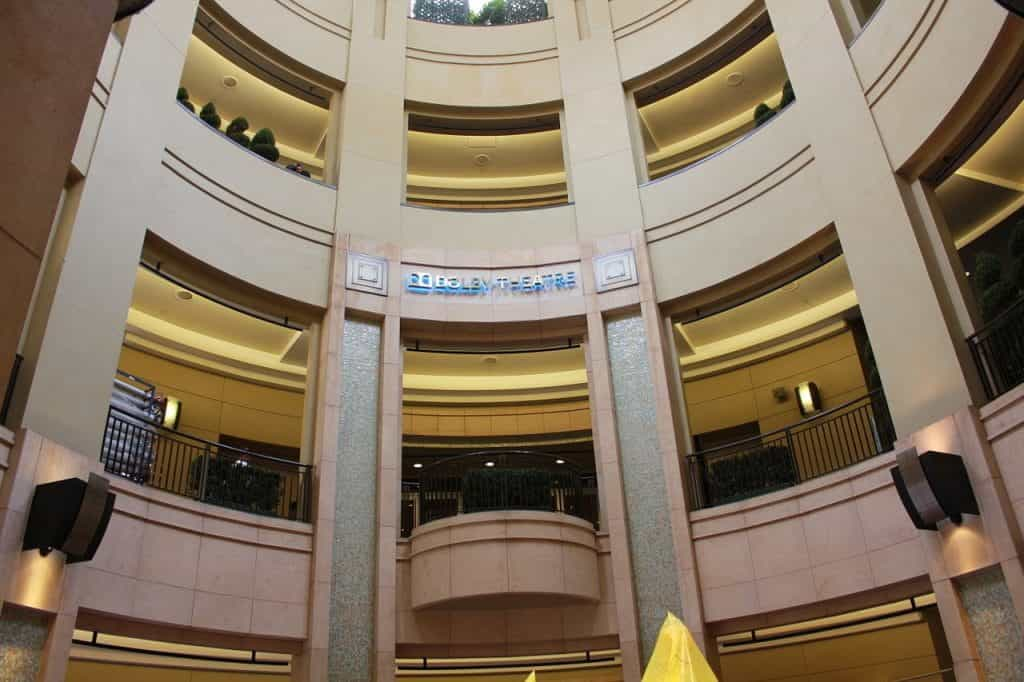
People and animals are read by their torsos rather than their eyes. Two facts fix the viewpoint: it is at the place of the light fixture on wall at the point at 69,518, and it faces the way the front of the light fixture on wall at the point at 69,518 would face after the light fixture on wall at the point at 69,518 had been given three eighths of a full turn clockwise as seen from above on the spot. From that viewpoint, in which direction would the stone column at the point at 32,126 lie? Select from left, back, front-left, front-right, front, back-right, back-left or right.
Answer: left

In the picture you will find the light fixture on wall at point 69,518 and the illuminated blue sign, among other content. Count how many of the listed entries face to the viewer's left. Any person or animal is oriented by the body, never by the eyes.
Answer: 0

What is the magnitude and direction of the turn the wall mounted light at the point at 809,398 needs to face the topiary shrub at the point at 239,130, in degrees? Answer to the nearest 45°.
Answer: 0° — it already faces it

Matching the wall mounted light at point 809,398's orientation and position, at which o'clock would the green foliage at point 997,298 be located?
The green foliage is roughly at 10 o'clock from the wall mounted light.

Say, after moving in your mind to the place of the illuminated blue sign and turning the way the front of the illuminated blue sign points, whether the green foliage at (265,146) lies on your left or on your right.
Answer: on your right

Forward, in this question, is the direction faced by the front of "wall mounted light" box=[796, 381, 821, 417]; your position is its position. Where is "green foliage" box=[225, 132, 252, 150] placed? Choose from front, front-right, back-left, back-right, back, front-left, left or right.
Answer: front

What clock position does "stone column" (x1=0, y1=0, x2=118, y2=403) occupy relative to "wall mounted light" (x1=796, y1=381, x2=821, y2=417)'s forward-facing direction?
The stone column is roughly at 11 o'clock from the wall mounted light.

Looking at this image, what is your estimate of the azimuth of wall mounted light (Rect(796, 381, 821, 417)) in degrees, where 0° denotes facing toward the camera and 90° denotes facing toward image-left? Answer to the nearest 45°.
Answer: approximately 45°

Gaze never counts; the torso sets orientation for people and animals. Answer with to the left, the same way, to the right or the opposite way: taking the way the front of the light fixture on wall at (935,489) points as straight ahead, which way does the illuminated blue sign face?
to the left

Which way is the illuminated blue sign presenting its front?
toward the camera

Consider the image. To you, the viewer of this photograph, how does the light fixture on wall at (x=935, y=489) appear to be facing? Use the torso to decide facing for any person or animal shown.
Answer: facing the viewer and to the left of the viewer

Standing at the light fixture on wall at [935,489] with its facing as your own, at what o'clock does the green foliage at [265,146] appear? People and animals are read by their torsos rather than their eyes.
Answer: The green foliage is roughly at 1 o'clock from the light fixture on wall.

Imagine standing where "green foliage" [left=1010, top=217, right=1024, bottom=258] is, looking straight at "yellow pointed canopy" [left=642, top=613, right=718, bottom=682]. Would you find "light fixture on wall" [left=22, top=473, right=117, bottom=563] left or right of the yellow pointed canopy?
right

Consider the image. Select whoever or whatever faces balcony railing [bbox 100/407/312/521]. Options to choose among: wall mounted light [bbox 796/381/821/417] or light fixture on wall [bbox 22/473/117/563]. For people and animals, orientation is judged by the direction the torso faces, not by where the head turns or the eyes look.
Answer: the wall mounted light

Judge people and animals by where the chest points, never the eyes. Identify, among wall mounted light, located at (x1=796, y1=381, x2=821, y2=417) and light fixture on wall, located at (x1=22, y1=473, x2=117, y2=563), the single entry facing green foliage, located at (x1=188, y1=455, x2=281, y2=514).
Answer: the wall mounted light
